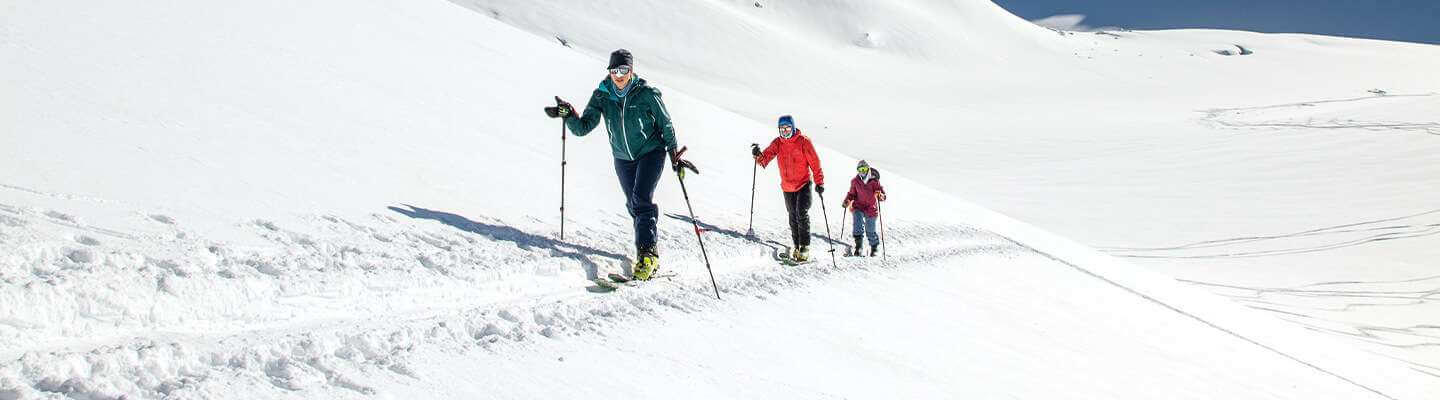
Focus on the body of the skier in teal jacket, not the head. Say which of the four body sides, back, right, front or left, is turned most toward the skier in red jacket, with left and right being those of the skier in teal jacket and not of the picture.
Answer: back

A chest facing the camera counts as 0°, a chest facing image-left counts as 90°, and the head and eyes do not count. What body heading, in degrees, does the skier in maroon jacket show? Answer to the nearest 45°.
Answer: approximately 0°

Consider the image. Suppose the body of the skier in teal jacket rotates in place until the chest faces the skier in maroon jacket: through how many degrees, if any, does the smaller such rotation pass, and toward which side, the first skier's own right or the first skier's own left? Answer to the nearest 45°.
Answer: approximately 180°

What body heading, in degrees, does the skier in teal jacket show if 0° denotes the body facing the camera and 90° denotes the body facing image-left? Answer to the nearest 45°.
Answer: approximately 45°
